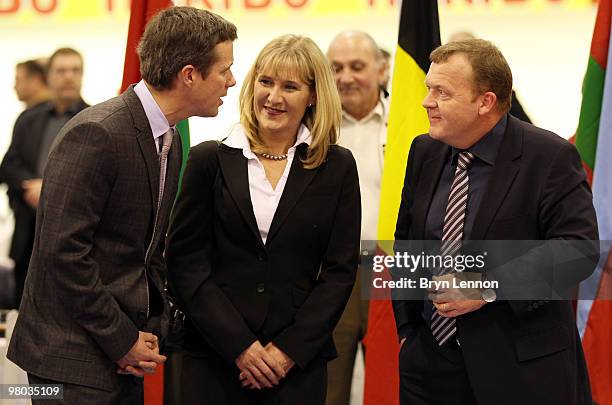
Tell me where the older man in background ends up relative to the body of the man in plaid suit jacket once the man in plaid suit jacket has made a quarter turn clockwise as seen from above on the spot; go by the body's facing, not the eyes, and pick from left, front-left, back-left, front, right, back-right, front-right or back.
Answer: back-left

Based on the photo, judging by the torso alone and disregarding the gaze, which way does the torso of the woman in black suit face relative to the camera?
toward the camera

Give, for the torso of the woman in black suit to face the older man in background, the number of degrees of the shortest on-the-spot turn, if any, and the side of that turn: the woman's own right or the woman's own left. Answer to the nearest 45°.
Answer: approximately 180°

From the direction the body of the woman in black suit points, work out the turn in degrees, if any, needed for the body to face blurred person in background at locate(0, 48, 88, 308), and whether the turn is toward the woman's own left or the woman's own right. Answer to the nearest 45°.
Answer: approximately 135° to the woman's own right

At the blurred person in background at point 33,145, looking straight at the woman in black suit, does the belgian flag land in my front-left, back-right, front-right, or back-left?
front-left

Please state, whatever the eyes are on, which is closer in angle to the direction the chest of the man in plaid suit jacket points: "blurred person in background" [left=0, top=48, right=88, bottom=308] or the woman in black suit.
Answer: the woman in black suit

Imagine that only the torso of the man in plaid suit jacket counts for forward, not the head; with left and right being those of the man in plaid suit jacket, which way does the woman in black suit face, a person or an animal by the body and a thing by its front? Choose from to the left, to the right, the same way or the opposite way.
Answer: to the right

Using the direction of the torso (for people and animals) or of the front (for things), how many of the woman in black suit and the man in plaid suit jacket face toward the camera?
1

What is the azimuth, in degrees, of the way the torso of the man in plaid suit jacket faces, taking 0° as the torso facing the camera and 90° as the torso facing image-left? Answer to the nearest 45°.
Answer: approximately 270°

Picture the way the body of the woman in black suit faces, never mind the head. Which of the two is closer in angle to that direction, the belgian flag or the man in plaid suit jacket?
the man in plaid suit jacket

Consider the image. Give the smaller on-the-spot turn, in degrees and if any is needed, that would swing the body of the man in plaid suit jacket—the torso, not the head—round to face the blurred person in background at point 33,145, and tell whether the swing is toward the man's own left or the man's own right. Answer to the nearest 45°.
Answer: approximately 90° to the man's own left

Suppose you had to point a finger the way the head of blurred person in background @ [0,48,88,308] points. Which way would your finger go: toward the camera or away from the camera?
toward the camera

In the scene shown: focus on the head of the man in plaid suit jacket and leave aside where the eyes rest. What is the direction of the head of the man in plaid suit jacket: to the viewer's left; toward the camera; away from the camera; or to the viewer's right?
to the viewer's right
